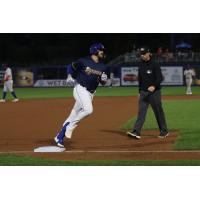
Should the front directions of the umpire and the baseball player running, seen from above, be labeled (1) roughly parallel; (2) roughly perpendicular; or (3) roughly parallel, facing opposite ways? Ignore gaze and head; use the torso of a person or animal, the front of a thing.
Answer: roughly perpendicular

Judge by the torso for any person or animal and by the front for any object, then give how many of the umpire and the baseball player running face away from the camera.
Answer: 0

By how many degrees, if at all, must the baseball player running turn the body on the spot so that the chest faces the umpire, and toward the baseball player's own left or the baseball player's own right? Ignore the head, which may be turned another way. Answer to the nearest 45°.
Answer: approximately 90° to the baseball player's own left

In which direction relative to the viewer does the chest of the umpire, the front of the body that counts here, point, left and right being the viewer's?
facing the viewer and to the left of the viewer
